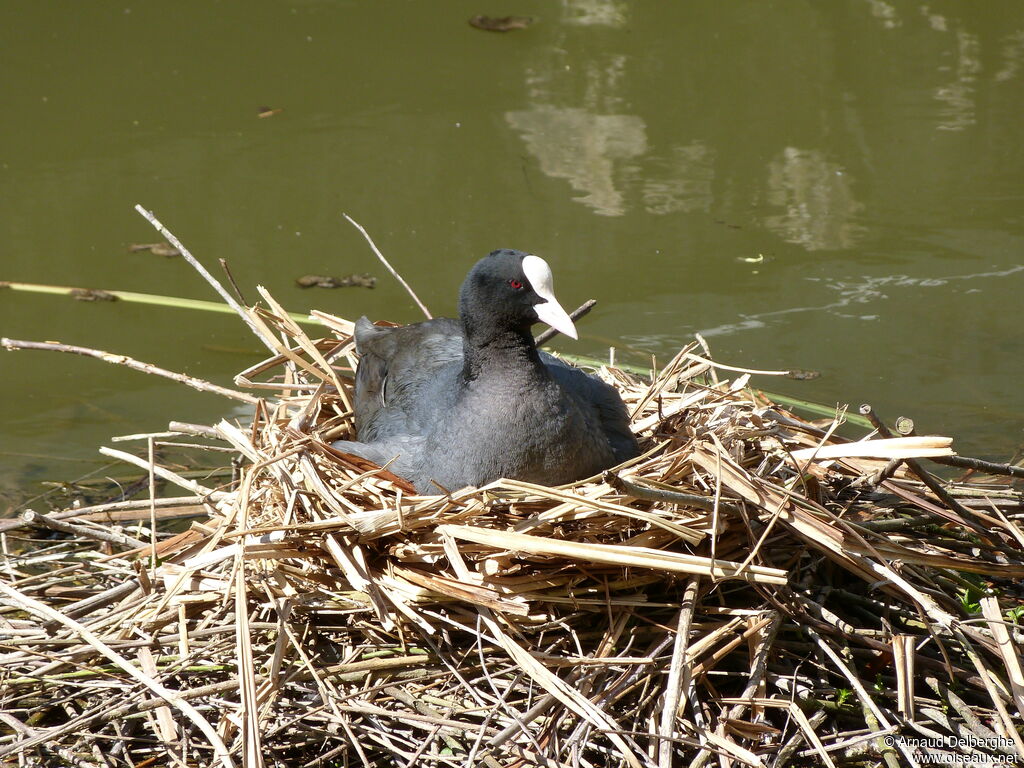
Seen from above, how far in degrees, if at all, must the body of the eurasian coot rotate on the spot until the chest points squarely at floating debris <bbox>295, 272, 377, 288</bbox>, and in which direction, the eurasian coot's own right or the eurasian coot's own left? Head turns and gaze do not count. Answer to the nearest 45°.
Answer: approximately 135° to the eurasian coot's own left

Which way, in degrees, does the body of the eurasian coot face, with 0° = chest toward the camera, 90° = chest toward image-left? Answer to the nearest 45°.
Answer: approximately 315°

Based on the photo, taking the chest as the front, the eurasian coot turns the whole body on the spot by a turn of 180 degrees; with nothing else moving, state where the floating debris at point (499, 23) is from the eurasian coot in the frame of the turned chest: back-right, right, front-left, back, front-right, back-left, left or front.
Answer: front-right
